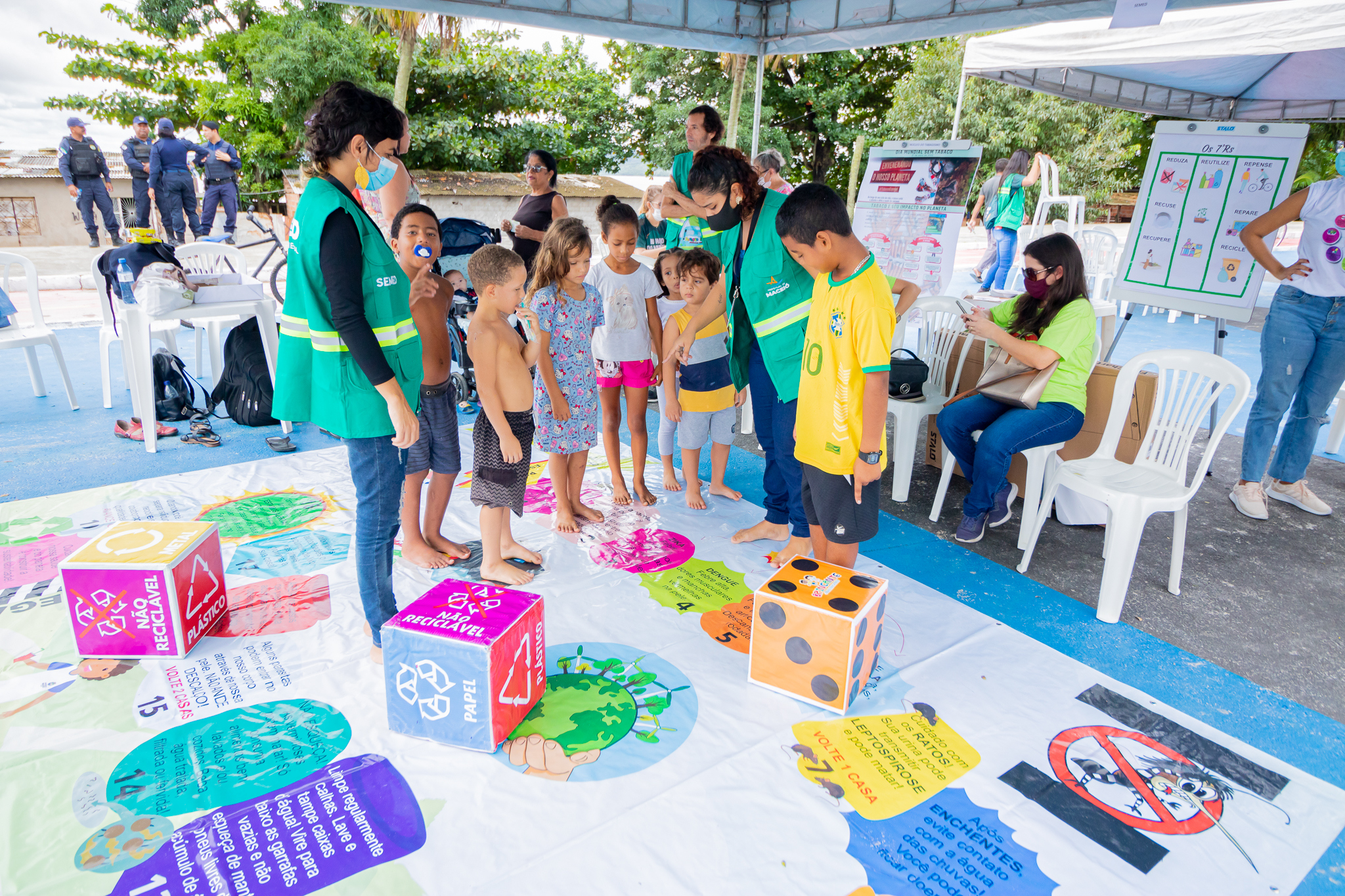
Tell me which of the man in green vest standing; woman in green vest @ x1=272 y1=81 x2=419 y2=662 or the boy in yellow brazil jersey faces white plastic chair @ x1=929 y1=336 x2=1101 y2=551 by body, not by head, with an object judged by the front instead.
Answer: the woman in green vest

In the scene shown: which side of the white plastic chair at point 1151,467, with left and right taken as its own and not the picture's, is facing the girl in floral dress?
front

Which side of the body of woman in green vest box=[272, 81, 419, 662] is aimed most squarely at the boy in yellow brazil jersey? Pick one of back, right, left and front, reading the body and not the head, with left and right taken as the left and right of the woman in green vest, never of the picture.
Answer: front

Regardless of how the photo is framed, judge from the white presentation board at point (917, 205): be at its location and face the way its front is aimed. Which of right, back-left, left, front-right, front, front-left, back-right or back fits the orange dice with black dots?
front

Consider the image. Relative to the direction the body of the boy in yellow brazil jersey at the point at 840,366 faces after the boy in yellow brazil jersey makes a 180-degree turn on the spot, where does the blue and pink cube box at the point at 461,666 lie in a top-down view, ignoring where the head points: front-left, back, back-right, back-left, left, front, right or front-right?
back

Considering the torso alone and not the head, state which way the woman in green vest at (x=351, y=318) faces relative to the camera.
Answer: to the viewer's right

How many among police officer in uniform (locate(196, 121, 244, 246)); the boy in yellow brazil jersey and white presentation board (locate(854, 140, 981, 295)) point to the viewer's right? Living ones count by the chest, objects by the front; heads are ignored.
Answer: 0

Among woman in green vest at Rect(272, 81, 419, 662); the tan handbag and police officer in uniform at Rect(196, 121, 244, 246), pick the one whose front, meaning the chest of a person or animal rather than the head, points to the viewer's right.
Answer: the woman in green vest

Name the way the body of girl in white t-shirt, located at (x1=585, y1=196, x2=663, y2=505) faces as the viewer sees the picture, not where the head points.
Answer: toward the camera

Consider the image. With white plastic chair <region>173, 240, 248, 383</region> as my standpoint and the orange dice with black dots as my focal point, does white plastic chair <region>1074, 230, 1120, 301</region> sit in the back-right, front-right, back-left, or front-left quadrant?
front-left

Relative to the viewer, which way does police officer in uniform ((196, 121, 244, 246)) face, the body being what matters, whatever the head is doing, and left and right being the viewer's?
facing the viewer and to the left of the viewer

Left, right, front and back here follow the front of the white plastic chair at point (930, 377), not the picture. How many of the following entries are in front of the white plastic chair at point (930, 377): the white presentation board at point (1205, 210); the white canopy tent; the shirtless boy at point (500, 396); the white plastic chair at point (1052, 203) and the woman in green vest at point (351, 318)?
2

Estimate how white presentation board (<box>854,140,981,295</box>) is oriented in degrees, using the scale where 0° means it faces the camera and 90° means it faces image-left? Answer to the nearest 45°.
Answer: approximately 0°

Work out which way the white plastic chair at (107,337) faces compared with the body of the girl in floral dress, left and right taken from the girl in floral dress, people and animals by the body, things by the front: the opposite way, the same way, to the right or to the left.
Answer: to the left
